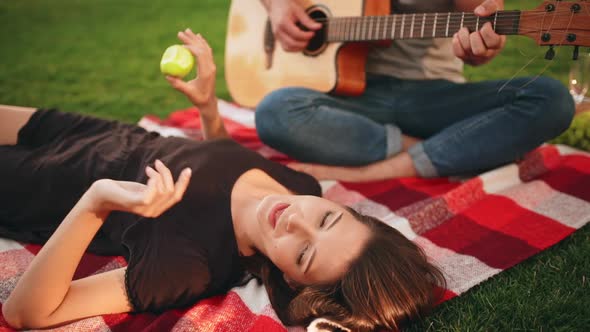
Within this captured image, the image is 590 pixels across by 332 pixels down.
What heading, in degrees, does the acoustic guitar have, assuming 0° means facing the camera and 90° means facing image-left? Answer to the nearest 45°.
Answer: approximately 45°
